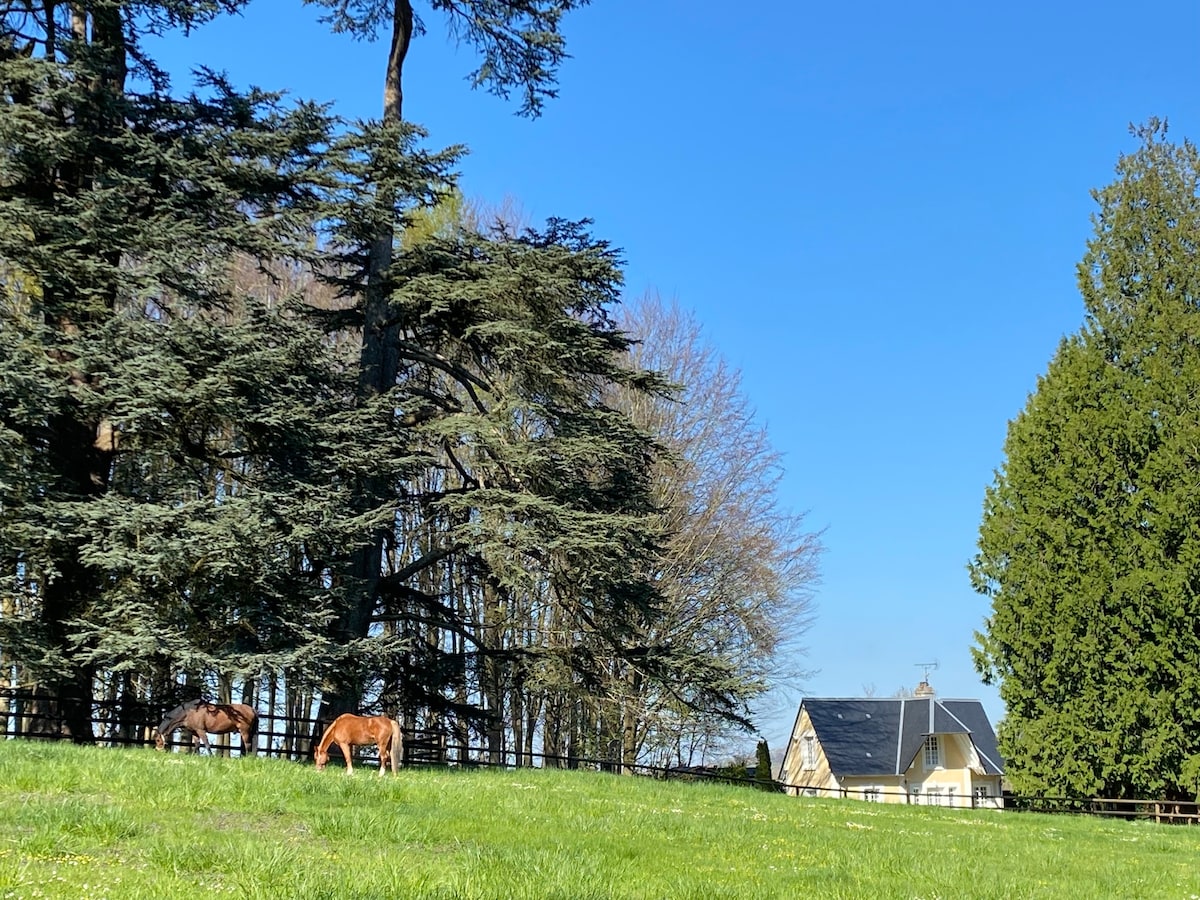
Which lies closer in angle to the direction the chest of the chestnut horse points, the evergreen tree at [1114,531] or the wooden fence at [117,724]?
the wooden fence

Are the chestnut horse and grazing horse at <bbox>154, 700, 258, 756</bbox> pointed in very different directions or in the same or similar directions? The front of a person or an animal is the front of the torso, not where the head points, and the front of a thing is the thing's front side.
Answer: same or similar directions

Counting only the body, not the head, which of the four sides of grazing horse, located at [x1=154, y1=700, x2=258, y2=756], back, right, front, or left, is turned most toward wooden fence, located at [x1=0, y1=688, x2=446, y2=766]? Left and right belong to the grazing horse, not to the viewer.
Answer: right

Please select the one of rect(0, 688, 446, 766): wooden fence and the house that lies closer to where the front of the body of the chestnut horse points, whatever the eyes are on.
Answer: the wooden fence

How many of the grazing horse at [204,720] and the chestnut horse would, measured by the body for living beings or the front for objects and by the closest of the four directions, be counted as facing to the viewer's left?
2

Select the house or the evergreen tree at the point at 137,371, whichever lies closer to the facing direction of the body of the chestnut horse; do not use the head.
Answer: the evergreen tree

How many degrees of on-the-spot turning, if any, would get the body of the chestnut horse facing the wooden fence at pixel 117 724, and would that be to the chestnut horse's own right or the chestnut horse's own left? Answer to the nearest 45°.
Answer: approximately 45° to the chestnut horse's own right

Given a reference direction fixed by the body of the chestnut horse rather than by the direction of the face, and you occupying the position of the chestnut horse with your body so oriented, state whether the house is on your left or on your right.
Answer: on your right

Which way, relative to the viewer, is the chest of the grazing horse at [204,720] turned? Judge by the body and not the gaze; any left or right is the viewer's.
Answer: facing to the left of the viewer

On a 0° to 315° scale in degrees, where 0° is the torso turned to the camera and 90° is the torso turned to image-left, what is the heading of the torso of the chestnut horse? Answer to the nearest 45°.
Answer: approximately 90°

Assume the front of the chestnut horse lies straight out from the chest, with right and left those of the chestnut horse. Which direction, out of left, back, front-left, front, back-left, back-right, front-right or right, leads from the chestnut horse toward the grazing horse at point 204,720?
front-right

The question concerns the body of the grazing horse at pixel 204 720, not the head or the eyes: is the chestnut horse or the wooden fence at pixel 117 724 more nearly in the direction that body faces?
the wooden fence
